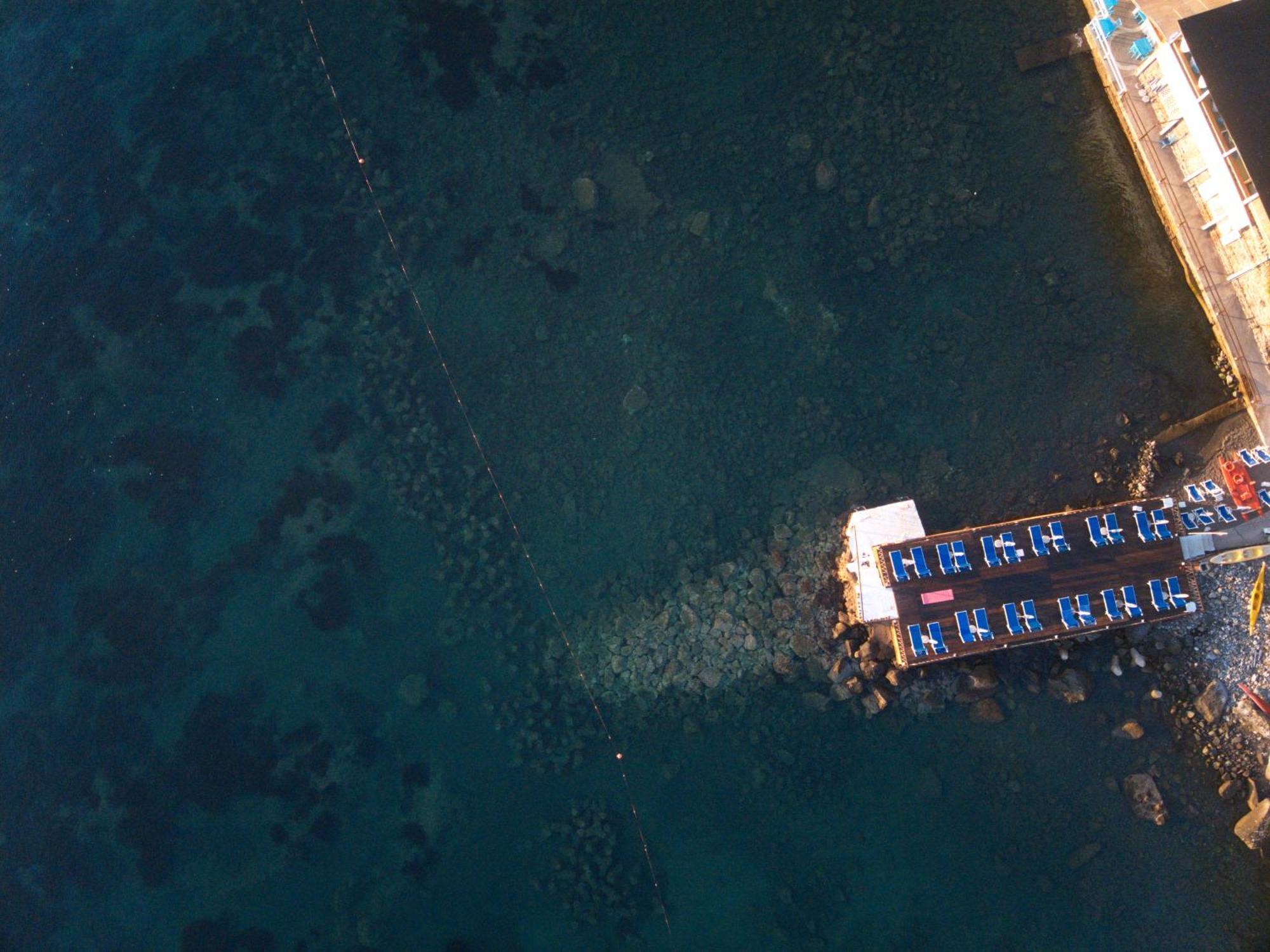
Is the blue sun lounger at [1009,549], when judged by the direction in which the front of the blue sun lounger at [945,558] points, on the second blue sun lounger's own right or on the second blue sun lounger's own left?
on the second blue sun lounger's own right

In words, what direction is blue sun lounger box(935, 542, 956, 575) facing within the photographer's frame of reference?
facing away from the viewer

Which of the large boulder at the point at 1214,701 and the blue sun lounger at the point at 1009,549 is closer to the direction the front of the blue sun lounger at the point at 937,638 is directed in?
the large boulder
